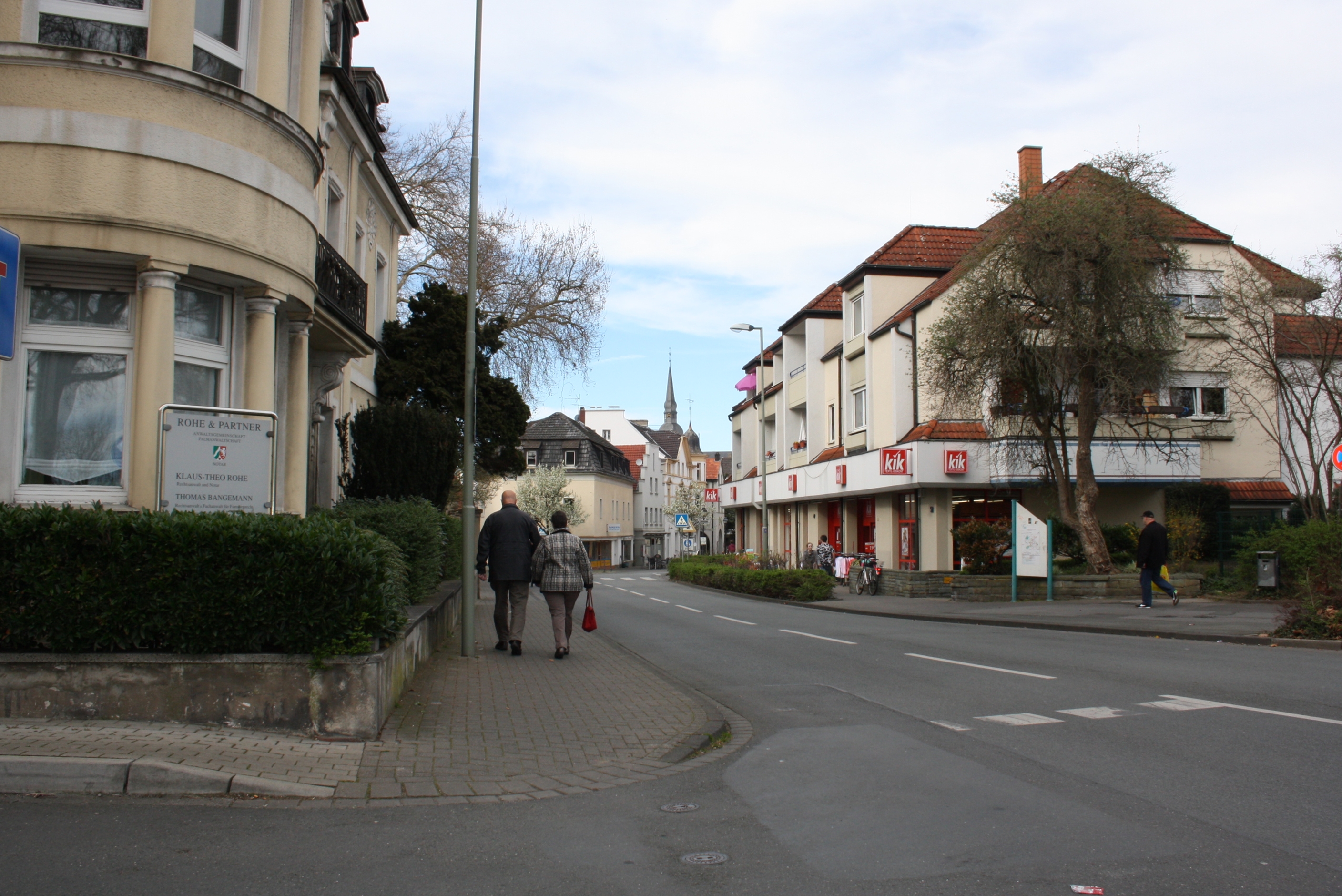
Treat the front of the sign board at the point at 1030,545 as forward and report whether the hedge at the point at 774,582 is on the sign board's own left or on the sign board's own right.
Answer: on the sign board's own right

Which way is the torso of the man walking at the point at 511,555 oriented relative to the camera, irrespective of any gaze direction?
away from the camera

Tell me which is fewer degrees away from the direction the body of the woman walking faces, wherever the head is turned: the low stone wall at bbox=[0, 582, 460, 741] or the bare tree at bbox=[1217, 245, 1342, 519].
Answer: the bare tree

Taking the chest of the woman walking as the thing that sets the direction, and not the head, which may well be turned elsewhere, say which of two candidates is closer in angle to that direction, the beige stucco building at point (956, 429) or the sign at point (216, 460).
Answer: the beige stucco building

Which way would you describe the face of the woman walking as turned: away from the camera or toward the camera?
away from the camera

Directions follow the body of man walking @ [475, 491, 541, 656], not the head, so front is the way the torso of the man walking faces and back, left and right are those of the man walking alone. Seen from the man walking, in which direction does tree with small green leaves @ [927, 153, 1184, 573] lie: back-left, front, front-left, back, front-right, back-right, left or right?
front-right

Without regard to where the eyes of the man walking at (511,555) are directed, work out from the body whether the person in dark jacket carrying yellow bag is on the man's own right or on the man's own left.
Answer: on the man's own right

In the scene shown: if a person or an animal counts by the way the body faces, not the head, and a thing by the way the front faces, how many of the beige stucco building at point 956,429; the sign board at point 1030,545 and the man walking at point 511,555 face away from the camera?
1

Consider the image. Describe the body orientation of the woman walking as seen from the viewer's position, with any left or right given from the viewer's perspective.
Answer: facing away from the viewer

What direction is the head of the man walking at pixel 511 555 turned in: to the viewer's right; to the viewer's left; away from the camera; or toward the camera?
away from the camera
